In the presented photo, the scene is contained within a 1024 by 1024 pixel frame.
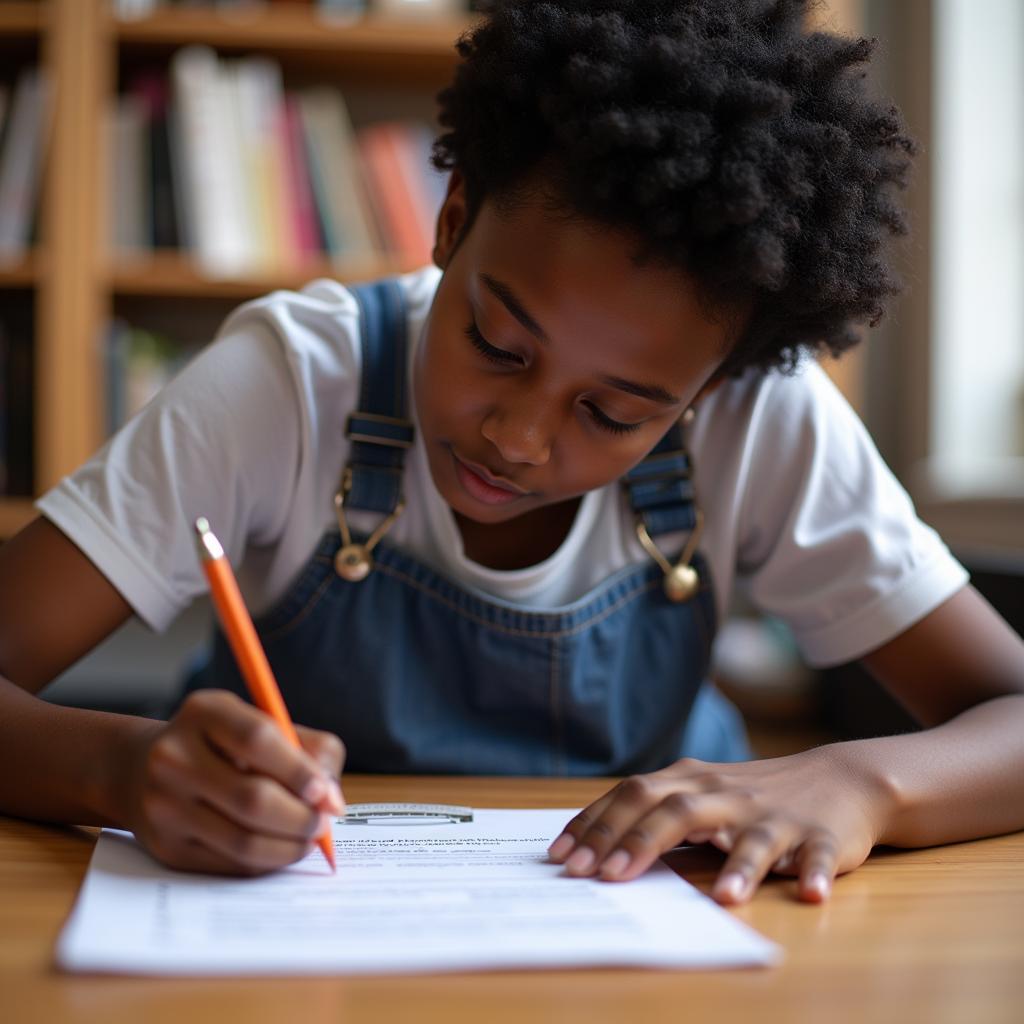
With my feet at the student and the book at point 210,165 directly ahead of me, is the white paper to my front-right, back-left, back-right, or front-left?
back-left

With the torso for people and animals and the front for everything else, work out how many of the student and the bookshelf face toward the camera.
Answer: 2

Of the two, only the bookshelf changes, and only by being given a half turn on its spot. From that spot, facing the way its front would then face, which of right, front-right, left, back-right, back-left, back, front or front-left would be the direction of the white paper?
back

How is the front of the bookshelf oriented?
toward the camera

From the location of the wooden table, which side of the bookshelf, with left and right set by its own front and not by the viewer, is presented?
front

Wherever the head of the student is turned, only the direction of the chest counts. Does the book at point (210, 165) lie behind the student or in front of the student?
behind

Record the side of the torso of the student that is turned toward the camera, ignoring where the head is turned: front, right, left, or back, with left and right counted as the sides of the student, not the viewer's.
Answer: front

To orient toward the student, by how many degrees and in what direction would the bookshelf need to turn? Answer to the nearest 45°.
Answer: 0° — it already faces them
